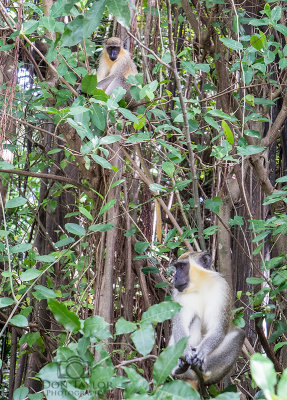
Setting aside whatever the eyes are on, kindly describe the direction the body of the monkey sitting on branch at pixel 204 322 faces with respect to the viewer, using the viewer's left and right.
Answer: facing the viewer and to the left of the viewer

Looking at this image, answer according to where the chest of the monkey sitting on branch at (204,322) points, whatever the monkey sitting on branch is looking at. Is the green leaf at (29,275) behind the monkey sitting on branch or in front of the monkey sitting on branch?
in front

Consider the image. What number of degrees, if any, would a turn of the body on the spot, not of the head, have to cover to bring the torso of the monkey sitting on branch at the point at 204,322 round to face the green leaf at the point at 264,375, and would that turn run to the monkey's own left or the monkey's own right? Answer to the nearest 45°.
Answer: approximately 45° to the monkey's own left

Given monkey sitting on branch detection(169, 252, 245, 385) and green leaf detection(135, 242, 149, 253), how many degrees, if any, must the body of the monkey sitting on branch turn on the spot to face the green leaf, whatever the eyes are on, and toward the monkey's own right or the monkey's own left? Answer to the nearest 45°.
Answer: approximately 90° to the monkey's own right

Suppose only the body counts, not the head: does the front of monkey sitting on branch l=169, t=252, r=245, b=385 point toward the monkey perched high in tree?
no
